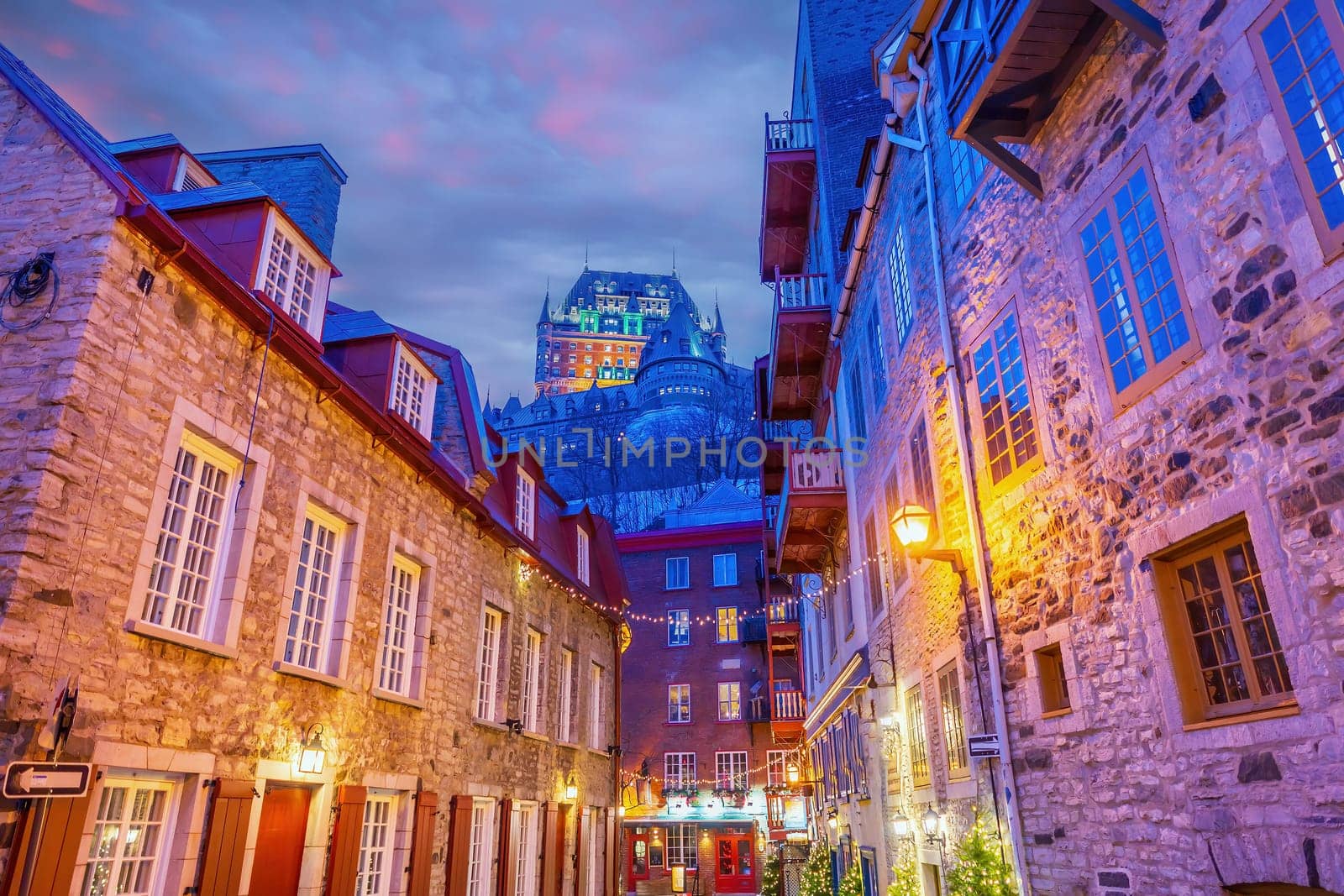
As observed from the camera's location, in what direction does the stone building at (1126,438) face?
facing the viewer and to the left of the viewer

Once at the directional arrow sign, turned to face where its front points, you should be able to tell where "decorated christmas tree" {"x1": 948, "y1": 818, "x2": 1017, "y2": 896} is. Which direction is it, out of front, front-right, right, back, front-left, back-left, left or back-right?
left

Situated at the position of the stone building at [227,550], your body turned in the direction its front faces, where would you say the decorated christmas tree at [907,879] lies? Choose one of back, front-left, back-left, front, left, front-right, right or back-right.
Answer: front-left

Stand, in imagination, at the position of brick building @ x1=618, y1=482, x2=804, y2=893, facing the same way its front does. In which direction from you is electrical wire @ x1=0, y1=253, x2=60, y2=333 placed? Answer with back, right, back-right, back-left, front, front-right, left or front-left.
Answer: front

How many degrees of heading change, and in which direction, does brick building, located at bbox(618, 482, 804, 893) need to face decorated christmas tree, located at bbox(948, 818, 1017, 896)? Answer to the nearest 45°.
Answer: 0° — it already faces it

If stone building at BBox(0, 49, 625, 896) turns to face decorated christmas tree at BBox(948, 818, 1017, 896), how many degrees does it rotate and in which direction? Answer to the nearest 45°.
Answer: approximately 45° to its left

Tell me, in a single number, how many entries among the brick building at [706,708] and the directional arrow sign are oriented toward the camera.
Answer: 2

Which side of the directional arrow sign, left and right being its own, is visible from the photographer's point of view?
front

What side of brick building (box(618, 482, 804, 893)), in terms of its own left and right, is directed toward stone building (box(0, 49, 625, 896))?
front

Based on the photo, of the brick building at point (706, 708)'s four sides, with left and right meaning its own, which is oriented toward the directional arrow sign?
front

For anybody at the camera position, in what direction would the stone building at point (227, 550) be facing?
facing the viewer and to the right of the viewer

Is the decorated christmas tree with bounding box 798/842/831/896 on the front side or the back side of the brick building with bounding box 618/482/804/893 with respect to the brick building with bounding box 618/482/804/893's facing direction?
on the front side

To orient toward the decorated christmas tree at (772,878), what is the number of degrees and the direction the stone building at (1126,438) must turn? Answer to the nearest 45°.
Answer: approximately 90° to its right

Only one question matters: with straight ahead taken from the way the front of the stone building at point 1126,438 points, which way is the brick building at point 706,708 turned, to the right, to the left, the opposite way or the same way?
to the left

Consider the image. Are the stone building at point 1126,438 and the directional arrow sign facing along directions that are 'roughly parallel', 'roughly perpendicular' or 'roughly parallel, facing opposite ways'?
roughly perpendicular
